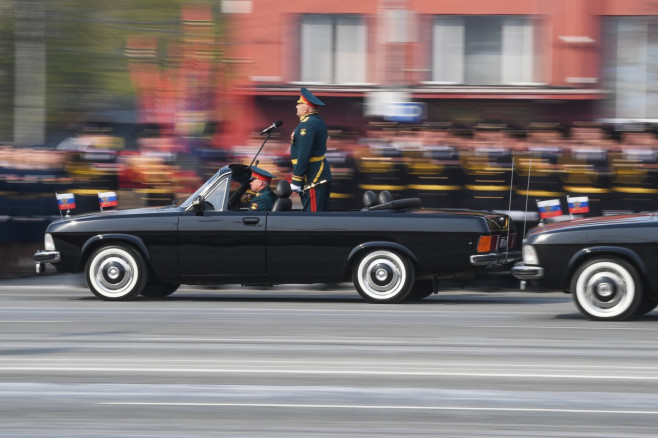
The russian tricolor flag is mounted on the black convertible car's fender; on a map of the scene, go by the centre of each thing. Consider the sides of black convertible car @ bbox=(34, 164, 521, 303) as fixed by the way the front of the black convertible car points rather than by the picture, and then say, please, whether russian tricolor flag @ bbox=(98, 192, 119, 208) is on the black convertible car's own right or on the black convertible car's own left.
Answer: on the black convertible car's own right

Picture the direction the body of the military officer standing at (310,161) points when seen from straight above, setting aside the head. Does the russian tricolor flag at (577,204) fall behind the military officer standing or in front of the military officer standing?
behind

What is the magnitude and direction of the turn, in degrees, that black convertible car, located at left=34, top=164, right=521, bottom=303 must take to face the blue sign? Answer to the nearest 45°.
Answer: approximately 90° to its right

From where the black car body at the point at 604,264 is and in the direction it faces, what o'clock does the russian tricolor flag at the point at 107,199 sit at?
The russian tricolor flag is roughly at 1 o'clock from the black car body.

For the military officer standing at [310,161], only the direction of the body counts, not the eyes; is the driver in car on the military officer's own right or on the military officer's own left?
on the military officer's own left

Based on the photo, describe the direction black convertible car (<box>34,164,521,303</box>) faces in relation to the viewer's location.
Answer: facing to the left of the viewer

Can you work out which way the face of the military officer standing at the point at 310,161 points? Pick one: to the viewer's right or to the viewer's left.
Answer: to the viewer's left

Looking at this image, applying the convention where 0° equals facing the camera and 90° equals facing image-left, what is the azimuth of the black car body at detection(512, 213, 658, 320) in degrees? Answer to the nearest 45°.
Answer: approximately 90°

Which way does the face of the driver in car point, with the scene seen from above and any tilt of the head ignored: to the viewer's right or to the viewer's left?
to the viewer's left

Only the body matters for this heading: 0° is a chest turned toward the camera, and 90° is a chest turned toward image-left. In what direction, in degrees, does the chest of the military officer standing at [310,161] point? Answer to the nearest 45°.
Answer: approximately 90°
